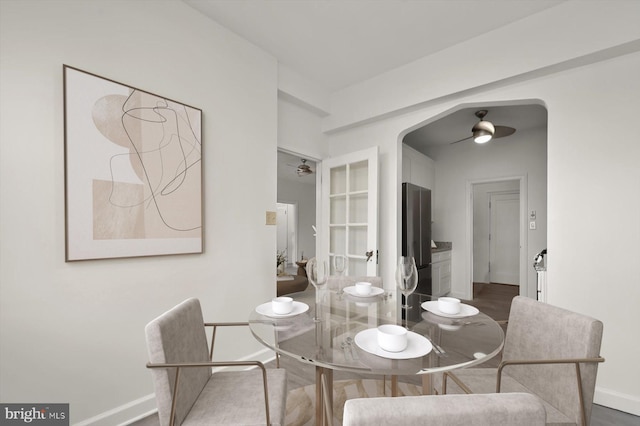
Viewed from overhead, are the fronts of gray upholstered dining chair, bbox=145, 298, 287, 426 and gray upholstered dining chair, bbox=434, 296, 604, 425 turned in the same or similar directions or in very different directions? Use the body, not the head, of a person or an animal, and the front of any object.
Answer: very different directions

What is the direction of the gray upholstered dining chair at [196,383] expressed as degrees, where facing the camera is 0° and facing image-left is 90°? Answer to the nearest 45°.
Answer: approximately 270°

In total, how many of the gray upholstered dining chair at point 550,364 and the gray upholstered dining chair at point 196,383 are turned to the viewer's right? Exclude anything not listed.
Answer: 1

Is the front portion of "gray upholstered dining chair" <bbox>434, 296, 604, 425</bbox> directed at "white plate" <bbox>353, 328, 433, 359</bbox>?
yes

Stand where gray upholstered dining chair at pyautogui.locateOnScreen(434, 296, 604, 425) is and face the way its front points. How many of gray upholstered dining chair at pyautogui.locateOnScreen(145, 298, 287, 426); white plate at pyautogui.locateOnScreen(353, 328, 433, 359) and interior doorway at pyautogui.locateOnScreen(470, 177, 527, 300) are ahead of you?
2

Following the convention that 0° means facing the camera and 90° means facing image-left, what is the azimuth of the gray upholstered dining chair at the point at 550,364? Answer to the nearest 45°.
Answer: approximately 45°

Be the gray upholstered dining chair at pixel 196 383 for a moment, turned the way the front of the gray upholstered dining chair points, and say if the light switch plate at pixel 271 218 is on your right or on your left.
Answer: on your left

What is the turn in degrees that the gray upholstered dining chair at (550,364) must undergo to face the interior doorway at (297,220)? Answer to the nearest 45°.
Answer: approximately 90° to its right

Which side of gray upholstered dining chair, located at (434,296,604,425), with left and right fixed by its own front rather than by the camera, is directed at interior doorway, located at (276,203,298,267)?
right

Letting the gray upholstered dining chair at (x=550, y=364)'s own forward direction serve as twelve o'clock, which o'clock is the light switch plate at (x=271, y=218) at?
The light switch plate is roughly at 2 o'clock from the gray upholstered dining chair.

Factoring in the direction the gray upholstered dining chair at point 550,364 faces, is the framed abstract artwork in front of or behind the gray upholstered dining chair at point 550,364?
in front

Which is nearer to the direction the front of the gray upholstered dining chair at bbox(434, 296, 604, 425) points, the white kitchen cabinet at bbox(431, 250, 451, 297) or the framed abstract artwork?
the framed abstract artwork
